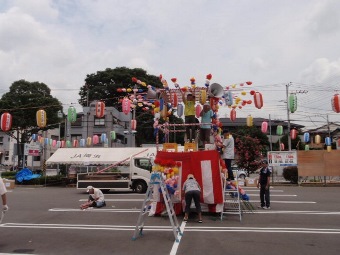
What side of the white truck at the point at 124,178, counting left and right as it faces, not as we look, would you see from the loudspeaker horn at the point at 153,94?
right

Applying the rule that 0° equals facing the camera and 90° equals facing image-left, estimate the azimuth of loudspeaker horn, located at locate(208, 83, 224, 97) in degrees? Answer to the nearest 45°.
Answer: approximately 0°

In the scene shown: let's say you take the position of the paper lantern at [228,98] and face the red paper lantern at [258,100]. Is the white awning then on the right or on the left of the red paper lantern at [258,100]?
left

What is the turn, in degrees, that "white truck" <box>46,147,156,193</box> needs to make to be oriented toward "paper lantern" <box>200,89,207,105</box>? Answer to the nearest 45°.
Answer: approximately 90° to its right

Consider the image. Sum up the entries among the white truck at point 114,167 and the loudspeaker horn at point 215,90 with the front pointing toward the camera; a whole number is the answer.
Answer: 1

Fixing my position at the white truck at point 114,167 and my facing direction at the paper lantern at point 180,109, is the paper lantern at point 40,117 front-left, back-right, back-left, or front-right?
back-right

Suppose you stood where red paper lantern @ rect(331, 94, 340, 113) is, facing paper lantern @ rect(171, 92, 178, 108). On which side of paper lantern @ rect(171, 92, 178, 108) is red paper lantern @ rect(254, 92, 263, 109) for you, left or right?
right

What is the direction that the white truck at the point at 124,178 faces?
to the viewer's right
